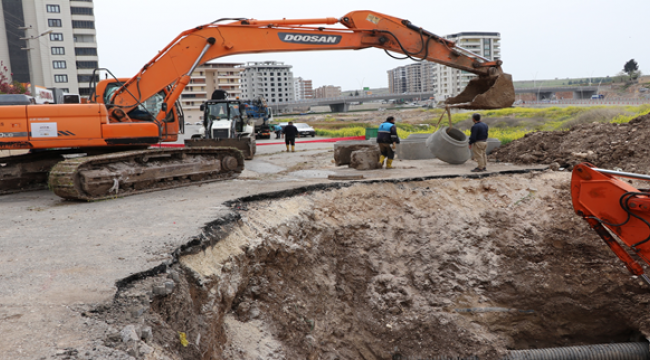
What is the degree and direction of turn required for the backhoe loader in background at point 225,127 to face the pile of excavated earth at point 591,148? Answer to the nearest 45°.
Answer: approximately 45° to its left

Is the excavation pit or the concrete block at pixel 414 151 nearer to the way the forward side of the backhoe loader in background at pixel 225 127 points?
the excavation pit

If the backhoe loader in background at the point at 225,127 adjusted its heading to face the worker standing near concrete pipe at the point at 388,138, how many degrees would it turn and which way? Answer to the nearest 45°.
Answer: approximately 45° to its left

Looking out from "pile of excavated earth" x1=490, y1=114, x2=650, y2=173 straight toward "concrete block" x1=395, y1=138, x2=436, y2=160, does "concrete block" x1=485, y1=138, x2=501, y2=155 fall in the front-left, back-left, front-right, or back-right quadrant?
front-right

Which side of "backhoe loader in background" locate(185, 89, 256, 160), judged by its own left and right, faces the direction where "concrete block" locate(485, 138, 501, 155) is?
left

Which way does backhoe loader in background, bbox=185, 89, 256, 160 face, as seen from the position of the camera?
facing the viewer

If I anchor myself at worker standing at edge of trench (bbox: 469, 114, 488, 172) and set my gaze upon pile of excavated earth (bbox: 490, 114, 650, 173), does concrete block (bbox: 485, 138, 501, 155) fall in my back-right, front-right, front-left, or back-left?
front-left

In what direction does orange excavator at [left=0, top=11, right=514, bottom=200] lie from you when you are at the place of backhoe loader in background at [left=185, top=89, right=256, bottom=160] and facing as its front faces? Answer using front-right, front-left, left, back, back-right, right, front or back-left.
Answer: front

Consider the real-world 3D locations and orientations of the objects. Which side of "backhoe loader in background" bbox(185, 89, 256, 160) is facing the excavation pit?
front

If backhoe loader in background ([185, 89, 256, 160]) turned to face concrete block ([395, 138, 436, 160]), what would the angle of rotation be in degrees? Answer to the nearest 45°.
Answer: approximately 45° to its left

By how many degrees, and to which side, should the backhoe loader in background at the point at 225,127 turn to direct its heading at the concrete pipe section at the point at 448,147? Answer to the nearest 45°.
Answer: approximately 45° to its left
